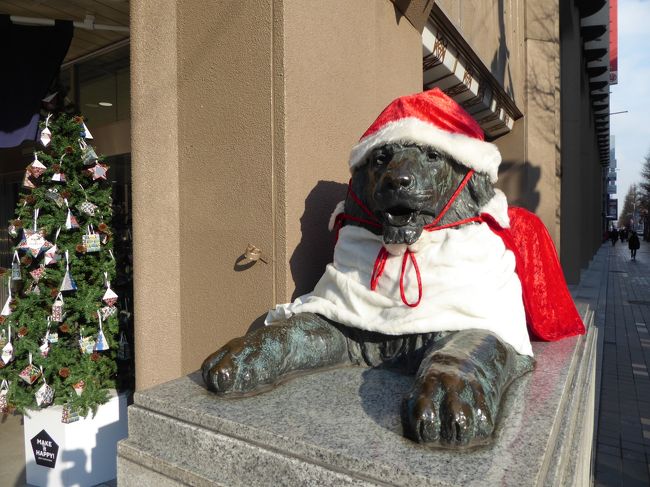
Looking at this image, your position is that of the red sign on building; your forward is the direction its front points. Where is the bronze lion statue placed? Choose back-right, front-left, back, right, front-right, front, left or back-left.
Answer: front

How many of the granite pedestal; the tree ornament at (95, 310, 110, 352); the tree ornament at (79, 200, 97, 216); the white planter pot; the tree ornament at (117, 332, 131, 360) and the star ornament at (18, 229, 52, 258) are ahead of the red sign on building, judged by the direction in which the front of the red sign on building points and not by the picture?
6

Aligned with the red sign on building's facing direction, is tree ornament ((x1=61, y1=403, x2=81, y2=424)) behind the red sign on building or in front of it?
in front

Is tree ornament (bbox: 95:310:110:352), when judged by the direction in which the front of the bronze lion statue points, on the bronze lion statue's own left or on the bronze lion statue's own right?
on the bronze lion statue's own right

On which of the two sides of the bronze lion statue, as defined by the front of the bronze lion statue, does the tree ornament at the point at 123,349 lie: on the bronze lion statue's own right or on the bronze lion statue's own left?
on the bronze lion statue's own right

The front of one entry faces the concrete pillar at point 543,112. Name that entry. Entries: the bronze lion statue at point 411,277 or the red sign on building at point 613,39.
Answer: the red sign on building

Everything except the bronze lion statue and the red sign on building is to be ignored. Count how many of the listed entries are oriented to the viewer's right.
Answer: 0

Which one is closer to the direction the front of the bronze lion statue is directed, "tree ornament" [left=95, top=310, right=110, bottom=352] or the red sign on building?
the tree ornament

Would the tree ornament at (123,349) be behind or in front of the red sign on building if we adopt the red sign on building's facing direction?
in front
